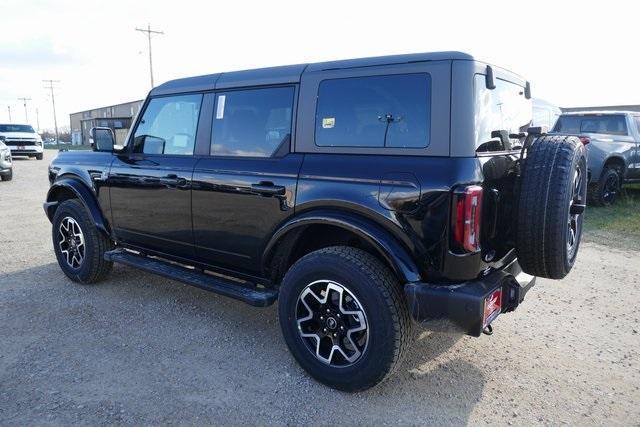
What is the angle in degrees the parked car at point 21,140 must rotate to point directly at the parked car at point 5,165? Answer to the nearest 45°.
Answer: approximately 45° to its right

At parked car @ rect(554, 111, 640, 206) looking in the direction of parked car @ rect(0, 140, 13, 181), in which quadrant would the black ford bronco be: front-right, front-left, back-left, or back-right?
front-left

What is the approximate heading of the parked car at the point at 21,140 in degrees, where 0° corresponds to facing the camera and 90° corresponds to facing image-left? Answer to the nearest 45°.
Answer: approximately 315°

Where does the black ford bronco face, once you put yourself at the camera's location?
facing away from the viewer and to the left of the viewer

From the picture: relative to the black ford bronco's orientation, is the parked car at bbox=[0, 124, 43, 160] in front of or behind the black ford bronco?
in front

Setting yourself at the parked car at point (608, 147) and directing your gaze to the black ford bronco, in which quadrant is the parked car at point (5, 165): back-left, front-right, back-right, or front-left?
front-right

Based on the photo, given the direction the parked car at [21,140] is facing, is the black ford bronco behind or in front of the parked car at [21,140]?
in front

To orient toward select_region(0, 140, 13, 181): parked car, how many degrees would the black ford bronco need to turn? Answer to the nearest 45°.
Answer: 0° — it already faces it
